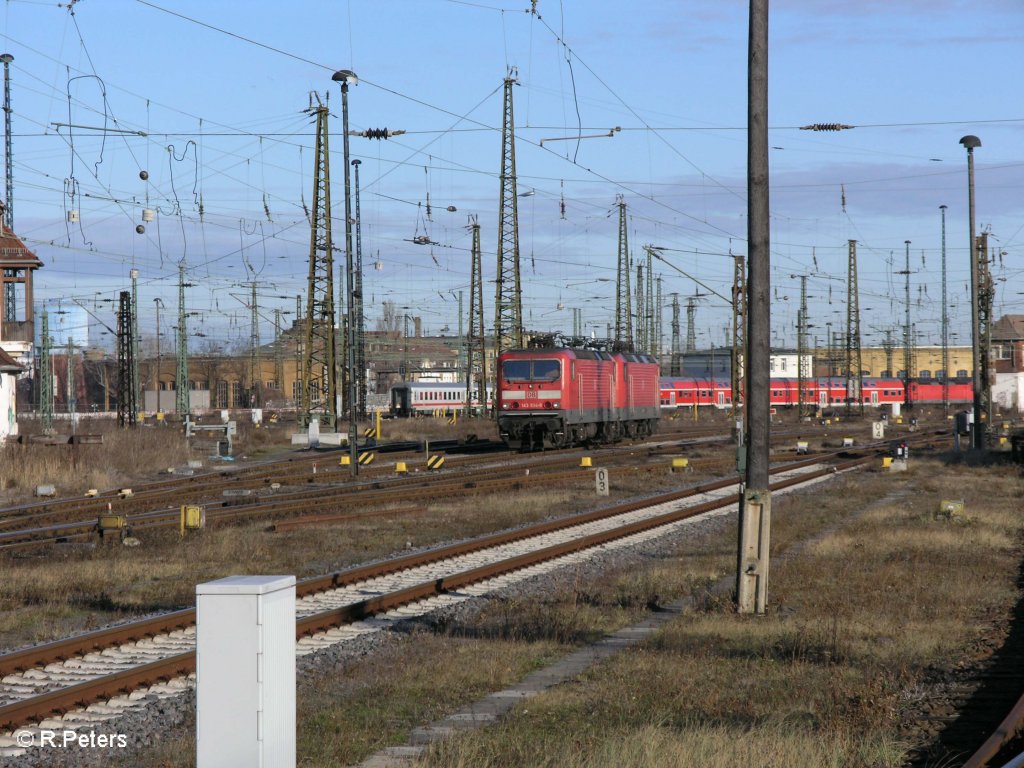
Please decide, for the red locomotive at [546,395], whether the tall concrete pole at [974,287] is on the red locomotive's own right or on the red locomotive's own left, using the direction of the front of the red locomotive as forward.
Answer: on the red locomotive's own left

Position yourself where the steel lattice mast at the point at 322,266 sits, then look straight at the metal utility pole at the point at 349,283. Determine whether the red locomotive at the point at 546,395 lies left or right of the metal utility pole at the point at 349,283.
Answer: left

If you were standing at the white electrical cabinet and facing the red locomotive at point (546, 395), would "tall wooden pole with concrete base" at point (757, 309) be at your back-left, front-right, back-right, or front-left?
front-right

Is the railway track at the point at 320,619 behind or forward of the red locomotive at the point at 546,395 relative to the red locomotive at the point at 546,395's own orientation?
forward

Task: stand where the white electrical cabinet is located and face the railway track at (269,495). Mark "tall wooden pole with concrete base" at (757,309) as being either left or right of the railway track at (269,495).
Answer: right

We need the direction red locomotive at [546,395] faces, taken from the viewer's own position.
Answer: facing the viewer and to the left of the viewer

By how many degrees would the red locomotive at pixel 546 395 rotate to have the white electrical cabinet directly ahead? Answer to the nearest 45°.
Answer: approximately 45° to its left

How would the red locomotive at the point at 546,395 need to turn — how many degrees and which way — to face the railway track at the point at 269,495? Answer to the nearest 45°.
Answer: approximately 45° to its left

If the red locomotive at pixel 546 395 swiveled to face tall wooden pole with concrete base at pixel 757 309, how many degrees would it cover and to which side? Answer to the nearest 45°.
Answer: approximately 45° to its left

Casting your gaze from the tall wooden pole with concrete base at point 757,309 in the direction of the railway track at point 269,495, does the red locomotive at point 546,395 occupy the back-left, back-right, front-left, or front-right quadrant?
front-right

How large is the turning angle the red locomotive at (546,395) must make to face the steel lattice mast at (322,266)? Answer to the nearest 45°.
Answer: approximately 90° to its right
